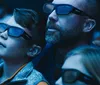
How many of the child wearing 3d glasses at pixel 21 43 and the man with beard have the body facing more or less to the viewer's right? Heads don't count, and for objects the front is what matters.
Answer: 0

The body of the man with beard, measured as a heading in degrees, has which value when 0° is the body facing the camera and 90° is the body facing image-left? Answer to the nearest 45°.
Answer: approximately 45°

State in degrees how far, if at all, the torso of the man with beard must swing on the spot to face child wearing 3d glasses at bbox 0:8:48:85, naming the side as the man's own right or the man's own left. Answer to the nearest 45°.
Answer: approximately 45° to the man's own right
